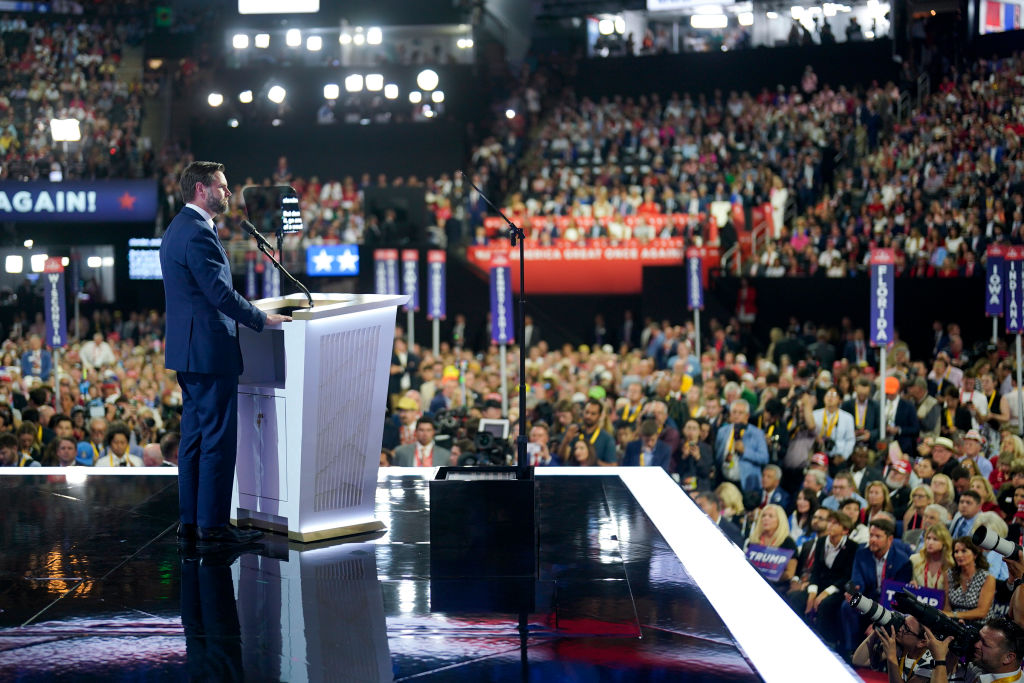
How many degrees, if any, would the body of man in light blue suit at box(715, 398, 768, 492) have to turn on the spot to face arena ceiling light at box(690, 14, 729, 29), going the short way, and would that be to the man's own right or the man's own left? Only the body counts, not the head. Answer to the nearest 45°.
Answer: approximately 135° to the man's own right

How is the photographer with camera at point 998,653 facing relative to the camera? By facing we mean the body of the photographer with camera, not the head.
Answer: to the viewer's left

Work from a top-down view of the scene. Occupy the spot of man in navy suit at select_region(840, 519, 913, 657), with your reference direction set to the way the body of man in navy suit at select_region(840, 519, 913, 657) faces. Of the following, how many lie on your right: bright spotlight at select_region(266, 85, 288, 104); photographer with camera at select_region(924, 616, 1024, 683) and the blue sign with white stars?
2

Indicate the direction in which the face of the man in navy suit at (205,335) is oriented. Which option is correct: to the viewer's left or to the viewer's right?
to the viewer's right

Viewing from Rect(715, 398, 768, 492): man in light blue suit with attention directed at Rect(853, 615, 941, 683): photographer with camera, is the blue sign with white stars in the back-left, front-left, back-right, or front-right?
back-right

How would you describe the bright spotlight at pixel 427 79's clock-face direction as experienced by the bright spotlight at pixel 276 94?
the bright spotlight at pixel 427 79 is roughly at 9 o'clock from the bright spotlight at pixel 276 94.

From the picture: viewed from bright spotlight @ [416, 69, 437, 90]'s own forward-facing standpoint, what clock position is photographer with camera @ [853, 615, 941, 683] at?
The photographer with camera is roughly at 12 o'clock from the bright spotlight.

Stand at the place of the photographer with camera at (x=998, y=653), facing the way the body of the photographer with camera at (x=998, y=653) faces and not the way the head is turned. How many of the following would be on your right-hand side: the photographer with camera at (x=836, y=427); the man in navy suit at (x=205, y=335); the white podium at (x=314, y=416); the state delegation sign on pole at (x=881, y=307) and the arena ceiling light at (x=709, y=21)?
3
